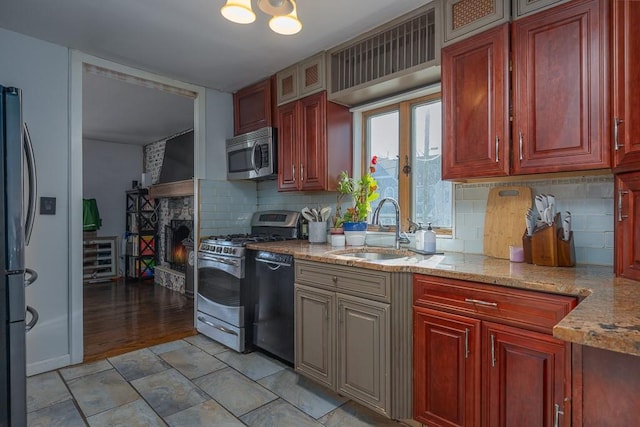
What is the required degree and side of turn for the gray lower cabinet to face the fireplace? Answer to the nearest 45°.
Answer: approximately 90° to its right

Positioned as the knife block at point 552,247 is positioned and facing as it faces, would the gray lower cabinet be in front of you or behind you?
in front

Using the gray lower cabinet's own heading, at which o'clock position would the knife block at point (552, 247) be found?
The knife block is roughly at 8 o'clock from the gray lower cabinet.

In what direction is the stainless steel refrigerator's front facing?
to the viewer's right

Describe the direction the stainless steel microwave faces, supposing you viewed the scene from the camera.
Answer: facing the viewer and to the left of the viewer

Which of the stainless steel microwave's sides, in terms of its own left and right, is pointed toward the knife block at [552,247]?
left

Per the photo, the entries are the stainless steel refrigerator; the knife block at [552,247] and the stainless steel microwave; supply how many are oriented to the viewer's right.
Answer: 1

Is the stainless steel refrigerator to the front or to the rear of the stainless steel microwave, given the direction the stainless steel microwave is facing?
to the front

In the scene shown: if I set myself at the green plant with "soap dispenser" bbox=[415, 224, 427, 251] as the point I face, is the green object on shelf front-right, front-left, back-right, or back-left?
back-right
